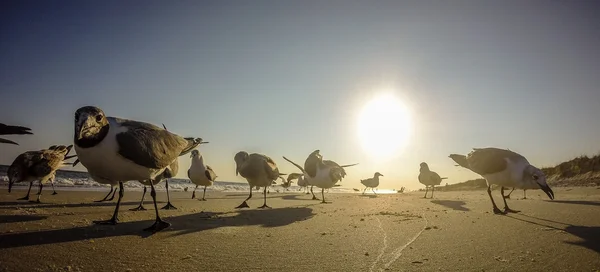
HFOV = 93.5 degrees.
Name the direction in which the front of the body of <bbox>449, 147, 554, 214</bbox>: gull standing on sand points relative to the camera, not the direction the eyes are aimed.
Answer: to the viewer's right

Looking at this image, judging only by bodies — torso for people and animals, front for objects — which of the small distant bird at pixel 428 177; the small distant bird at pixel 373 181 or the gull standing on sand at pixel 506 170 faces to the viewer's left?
the small distant bird at pixel 428 177

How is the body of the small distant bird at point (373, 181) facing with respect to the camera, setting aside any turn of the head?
to the viewer's right

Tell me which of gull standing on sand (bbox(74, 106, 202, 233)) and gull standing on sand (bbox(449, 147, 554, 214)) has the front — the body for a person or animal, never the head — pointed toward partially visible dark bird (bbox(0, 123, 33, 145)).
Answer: gull standing on sand (bbox(74, 106, 202, 233))

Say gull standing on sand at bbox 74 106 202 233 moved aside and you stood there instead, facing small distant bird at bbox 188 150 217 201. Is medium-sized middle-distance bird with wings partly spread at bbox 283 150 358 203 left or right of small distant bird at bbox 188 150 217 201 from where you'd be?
right

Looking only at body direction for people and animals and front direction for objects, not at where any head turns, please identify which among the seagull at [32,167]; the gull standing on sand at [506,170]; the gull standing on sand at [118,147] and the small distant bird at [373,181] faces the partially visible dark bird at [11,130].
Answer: the gull standing on sand at [118,147]

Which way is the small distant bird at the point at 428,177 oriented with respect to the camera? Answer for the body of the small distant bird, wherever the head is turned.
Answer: to the viewer's left
